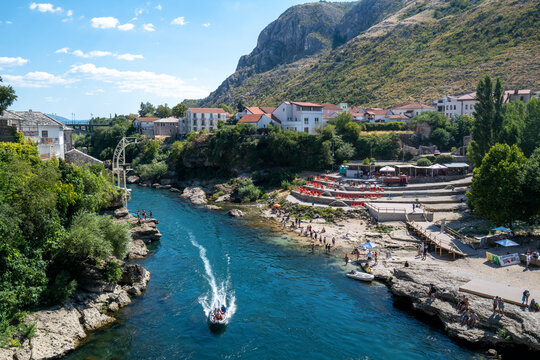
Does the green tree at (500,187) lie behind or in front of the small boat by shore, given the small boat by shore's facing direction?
behind

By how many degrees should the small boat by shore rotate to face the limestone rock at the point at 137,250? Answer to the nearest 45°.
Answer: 0° — it already faces it

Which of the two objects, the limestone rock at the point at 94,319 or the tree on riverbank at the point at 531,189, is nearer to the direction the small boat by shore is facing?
the limestone rock

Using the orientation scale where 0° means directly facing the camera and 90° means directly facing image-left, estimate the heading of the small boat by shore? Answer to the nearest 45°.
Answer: approximately 90°

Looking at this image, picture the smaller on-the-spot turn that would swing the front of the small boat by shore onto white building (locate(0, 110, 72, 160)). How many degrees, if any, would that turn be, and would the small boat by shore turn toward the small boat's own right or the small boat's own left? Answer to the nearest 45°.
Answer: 0° — it already faces it

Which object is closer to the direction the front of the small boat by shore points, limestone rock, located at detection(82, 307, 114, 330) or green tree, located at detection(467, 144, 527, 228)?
the limestone rock

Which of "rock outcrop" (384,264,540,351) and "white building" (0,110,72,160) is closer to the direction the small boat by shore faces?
the white building
